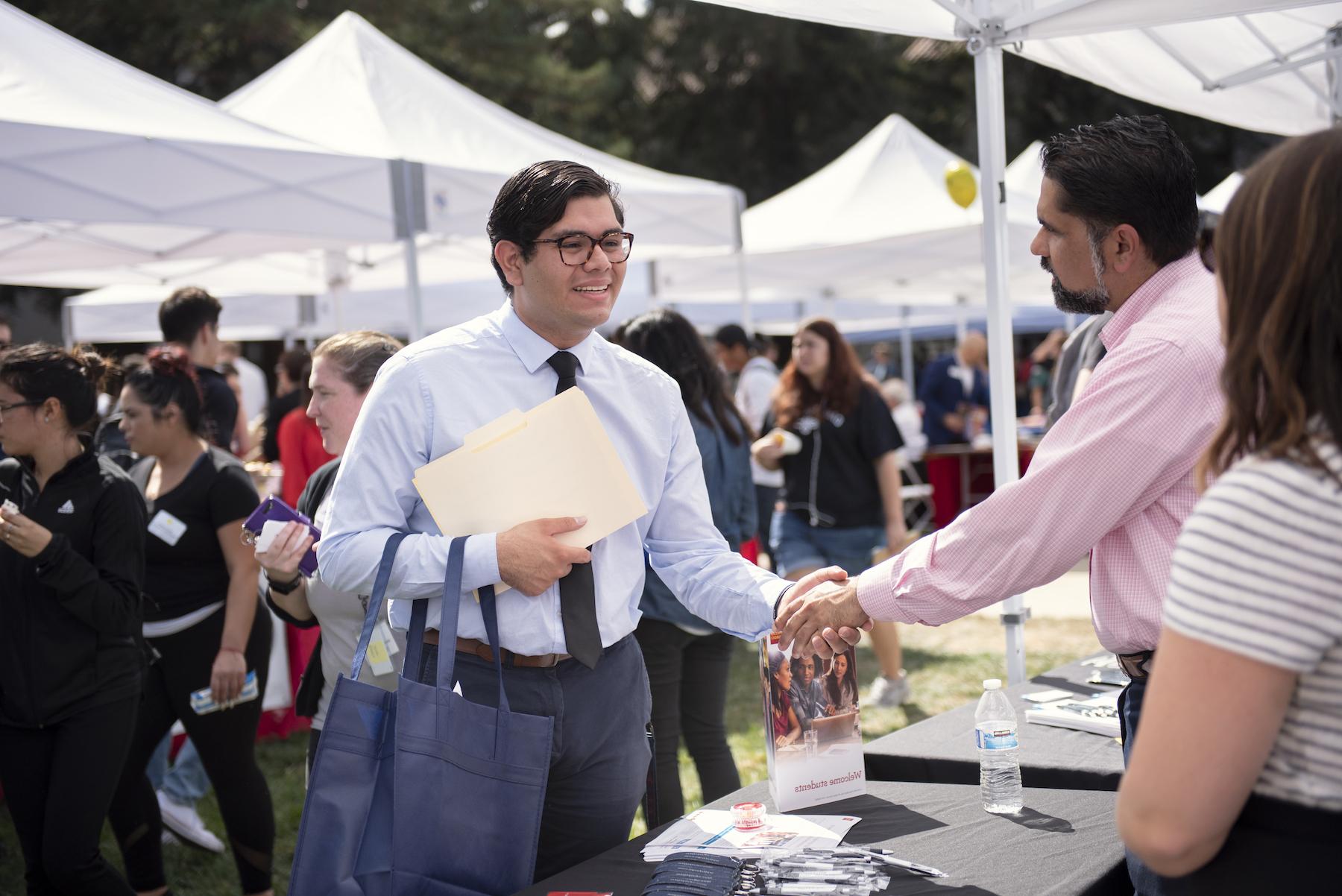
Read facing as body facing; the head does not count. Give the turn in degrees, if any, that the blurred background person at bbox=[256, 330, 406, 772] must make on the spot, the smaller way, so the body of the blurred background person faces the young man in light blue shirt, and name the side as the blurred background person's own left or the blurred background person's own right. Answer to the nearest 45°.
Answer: approximately 90° to the blurred background person's own left

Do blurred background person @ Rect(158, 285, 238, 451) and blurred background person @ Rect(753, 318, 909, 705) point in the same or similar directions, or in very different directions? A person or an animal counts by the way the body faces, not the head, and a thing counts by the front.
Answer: very different directions

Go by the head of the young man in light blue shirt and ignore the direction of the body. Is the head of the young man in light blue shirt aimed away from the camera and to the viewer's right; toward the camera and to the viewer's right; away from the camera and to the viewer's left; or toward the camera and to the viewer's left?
toward the camera and to the viewer's right

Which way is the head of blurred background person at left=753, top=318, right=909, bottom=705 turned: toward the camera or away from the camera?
toward the camera

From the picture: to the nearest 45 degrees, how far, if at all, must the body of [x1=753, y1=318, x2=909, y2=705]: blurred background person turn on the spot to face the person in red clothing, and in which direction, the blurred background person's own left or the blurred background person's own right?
approximately 45° to the blurred background person's own right

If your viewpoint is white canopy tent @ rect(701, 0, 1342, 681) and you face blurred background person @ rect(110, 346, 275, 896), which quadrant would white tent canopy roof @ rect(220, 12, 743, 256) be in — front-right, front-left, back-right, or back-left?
front-right

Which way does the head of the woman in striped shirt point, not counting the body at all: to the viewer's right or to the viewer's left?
to the viewer's left

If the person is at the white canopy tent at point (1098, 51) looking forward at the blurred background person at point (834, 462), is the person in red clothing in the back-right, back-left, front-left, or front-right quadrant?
front-left

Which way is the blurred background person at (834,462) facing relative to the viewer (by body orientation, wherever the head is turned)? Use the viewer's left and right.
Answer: facing the viewer and to the left of the viewer

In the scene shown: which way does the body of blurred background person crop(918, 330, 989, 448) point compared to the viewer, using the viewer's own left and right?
facing the viewer and to the right of the viewer

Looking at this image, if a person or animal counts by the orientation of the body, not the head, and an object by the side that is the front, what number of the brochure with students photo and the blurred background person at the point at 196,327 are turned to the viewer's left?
0
